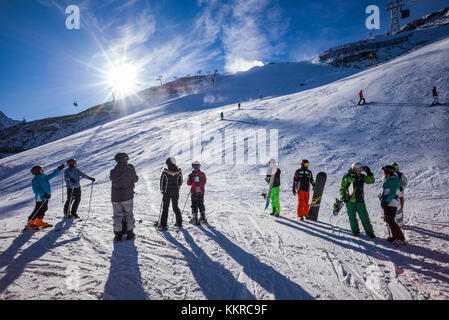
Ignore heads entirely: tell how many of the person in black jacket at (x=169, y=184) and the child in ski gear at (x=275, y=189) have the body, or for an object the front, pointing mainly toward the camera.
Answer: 1

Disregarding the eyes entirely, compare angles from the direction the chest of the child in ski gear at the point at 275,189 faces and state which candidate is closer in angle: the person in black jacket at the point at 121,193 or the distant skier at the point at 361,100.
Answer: the person in black jacket

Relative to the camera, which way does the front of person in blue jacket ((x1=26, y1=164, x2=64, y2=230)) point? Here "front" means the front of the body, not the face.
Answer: to the viewer's right
